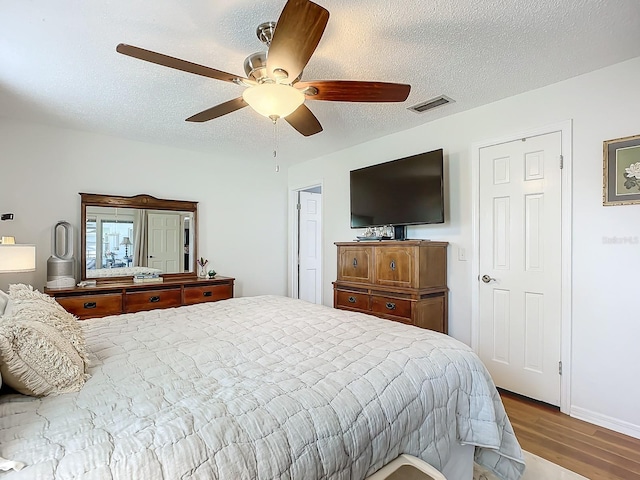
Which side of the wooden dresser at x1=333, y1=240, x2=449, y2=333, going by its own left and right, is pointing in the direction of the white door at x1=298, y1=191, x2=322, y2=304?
right

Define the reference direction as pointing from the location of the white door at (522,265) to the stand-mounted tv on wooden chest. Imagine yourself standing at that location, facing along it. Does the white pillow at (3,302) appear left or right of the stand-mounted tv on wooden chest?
left

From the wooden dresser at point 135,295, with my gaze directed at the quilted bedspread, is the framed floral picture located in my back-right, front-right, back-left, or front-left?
front-left

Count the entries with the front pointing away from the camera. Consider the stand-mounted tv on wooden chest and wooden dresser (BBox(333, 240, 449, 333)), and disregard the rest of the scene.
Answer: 0

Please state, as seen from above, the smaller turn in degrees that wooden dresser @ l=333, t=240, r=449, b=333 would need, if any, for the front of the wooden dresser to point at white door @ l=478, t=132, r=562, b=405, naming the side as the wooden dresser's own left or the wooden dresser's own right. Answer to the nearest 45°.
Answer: approximately 135° to the wooden dresser's own left

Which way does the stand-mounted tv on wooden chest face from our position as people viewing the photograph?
facing the viewer and to the left of the viewer

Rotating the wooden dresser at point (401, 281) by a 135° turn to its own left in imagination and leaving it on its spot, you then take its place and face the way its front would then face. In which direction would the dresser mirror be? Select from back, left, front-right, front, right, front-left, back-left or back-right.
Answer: back

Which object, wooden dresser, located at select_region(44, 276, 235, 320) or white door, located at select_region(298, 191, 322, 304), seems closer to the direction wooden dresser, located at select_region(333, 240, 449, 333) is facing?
the wooden dresser

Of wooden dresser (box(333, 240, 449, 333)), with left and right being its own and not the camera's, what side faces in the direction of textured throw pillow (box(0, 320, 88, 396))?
front

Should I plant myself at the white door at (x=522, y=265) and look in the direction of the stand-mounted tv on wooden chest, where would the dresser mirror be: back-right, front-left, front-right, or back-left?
front-left

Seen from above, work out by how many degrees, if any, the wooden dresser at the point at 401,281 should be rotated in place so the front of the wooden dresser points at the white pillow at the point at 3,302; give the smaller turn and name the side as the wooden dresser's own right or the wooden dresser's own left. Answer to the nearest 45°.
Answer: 0° — it already faces it

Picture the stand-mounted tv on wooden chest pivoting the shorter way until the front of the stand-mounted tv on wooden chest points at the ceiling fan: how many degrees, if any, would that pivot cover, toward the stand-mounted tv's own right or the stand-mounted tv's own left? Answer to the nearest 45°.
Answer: approximately 45° to the stand-mounted tv's own left

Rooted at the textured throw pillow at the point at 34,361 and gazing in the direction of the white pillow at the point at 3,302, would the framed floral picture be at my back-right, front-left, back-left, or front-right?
back-right

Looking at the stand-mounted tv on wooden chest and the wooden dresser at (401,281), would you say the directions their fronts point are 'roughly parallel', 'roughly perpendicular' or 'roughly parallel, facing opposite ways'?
roughly parallel

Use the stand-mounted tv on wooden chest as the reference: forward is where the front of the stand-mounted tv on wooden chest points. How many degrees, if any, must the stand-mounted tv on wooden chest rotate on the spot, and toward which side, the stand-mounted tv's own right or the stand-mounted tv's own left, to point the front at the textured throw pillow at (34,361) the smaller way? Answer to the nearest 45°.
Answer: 0° — it already faces it

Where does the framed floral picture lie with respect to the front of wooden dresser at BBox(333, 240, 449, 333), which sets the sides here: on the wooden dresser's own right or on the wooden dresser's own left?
on the wooden dresser's own left
